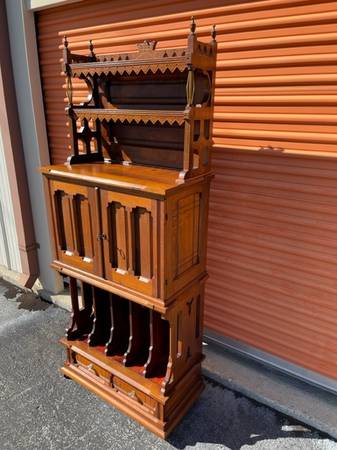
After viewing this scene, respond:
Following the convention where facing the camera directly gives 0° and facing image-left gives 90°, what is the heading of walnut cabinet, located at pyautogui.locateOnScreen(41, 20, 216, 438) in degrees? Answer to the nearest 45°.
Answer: approximately 45°
